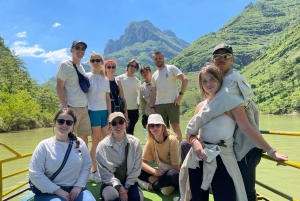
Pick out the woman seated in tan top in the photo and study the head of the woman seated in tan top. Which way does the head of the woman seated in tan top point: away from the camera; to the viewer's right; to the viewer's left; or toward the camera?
toward the camera

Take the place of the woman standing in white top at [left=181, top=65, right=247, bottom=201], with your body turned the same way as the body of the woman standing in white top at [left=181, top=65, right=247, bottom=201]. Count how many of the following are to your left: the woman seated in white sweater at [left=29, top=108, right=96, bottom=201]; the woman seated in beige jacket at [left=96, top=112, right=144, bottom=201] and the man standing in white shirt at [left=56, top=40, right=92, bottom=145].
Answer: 0

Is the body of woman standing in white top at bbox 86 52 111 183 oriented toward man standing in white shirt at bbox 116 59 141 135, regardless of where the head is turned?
no

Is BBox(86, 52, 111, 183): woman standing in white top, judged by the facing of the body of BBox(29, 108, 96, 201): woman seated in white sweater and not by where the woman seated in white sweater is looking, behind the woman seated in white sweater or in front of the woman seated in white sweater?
behind

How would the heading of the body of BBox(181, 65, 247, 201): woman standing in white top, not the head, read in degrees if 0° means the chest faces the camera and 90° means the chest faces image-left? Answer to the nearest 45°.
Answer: approximately 45°

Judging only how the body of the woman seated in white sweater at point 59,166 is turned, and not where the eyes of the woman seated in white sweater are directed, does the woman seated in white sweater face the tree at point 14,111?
no

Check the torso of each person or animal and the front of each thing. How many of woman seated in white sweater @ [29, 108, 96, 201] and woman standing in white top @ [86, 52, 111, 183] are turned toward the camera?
2

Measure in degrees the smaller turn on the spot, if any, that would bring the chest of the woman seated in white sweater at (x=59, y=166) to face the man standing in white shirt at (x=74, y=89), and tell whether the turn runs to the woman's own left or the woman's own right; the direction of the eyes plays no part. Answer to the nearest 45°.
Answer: approximately 180°

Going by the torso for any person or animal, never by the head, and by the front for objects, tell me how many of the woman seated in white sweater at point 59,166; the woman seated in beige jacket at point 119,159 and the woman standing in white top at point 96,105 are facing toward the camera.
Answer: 3

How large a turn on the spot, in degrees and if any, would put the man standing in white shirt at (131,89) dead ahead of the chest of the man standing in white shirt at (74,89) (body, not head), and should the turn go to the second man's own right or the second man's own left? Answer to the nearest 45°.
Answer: approximately 90° to the second man's own left

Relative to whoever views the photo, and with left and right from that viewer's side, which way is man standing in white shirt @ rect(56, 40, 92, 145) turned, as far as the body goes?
facing the viewer and to the right of the viewer

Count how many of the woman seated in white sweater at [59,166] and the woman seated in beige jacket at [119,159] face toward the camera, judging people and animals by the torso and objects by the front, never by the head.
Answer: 2

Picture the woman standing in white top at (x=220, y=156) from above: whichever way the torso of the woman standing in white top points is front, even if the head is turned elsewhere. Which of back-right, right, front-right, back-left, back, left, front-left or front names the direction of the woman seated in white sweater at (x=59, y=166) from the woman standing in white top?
front-right

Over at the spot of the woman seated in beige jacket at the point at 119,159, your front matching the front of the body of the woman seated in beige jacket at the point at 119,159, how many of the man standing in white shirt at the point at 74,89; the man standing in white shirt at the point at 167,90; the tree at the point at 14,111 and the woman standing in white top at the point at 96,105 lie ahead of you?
0

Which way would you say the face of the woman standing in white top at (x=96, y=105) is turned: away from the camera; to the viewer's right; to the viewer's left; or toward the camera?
toward the camera

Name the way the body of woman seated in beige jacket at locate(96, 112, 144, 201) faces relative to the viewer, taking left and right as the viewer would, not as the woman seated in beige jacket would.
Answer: facing the viewer

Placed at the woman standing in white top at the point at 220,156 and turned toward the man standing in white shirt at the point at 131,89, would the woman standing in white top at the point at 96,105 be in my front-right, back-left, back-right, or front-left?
front-left

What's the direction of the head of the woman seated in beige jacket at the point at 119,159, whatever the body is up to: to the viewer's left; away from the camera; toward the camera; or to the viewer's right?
toward the camera
